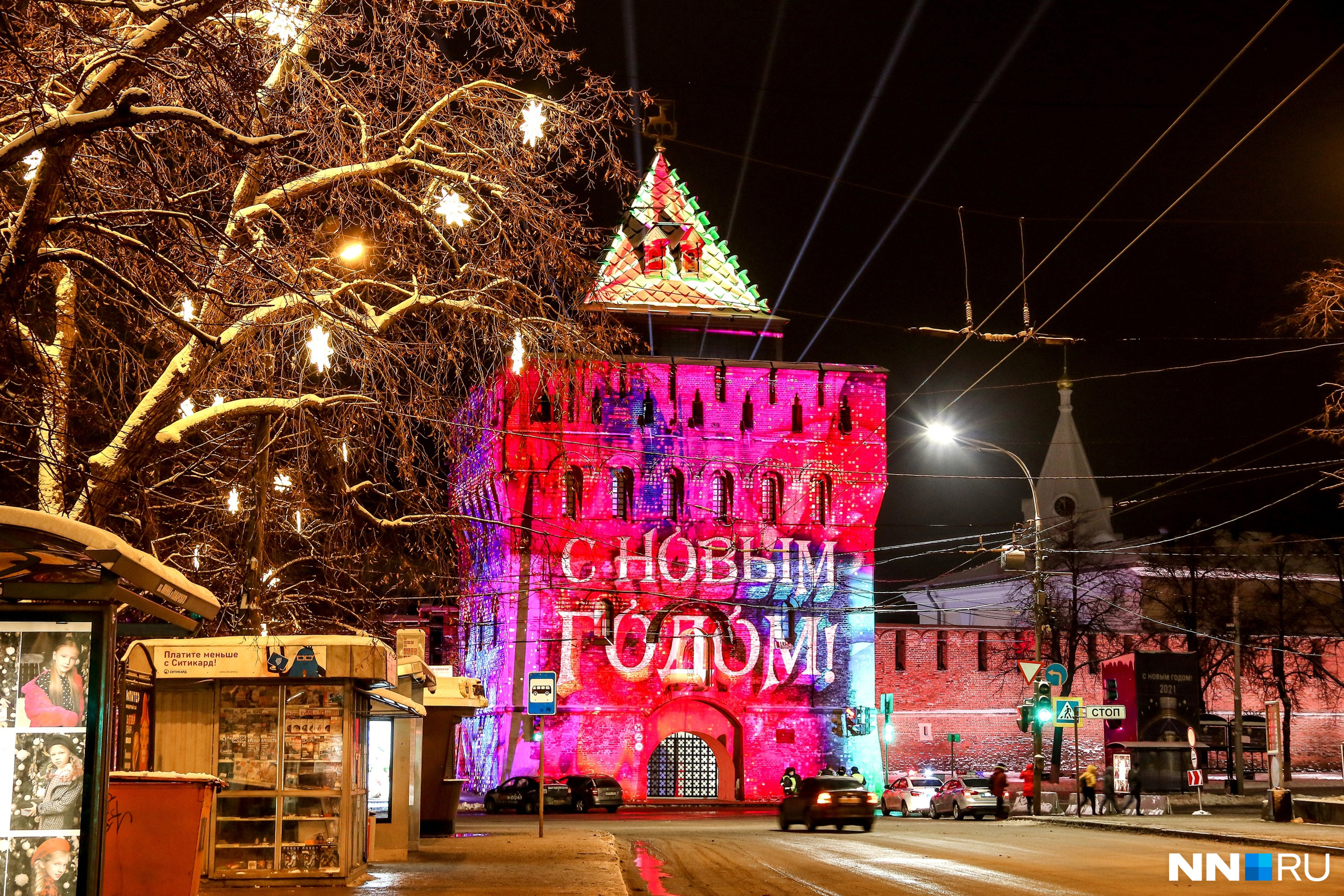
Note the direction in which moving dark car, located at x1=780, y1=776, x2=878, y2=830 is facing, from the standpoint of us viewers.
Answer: facing away from the viewer and to the left of the viewer

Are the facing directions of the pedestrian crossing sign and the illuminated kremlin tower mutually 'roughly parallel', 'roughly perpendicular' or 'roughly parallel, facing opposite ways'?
roughly parallel

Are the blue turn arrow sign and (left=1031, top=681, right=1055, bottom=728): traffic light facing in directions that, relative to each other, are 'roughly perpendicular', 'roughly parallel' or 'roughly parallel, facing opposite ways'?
roughly parallel

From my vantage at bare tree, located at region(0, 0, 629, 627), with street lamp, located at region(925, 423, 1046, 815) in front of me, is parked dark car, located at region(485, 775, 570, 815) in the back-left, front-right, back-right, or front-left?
front-left

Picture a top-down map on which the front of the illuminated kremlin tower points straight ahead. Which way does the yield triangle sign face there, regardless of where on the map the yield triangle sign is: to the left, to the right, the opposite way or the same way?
the same way

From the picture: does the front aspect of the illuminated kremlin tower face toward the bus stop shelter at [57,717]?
yes

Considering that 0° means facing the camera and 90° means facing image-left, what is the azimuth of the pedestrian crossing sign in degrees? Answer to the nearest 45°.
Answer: approximately 0°

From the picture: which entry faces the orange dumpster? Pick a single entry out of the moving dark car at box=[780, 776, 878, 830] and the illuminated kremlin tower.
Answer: the illuminated kremlin tower

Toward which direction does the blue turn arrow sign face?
toward the camera

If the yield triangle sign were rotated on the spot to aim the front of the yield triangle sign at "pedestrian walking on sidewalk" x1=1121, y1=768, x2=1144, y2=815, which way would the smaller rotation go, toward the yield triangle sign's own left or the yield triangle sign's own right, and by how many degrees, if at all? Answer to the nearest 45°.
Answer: approximately 135° to the yield triangle sign's own left

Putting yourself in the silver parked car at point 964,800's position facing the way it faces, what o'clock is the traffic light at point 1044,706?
The traffic light is roughly at 7 o'clock from the silver parked car.

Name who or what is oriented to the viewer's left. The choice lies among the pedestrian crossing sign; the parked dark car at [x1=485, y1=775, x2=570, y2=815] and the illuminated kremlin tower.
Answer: the parked dark car

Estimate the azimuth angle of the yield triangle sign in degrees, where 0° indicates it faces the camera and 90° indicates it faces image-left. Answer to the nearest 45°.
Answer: approximately 0°

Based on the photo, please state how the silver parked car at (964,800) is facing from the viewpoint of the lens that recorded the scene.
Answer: facing away from the viewer and to the left of the viewer

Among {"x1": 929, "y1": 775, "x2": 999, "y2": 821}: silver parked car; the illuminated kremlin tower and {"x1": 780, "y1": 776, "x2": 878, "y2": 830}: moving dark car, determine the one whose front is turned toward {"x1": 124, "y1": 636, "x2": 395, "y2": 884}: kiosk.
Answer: the illuminated kremlin tower

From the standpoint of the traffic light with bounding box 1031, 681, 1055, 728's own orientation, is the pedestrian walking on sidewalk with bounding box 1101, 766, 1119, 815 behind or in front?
behind
